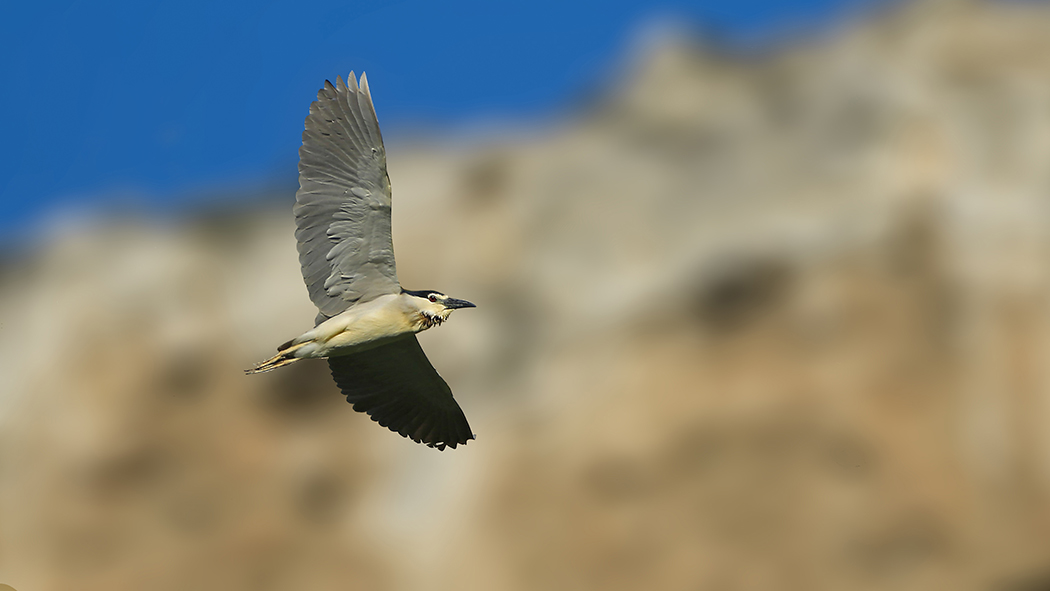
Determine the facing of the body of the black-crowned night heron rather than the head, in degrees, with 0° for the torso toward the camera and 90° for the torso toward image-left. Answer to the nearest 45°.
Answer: approximately 270°
